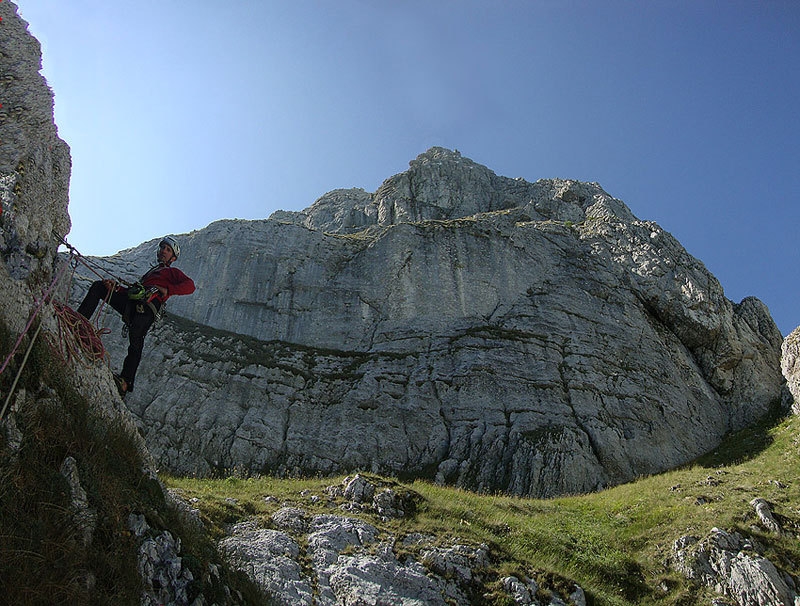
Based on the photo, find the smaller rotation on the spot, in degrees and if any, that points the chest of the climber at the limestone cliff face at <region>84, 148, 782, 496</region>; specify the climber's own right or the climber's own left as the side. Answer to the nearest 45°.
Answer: approximately 180°

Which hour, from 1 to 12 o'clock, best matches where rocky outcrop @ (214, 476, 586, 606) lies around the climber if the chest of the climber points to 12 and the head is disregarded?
The rocky outcrop is roughly at 8 o'clock from the climber.

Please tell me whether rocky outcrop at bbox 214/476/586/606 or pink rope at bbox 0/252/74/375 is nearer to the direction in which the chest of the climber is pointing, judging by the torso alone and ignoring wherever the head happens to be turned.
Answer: the pink rope

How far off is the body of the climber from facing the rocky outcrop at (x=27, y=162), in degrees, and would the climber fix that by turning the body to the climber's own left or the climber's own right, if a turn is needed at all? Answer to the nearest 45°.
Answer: approximately 45° to the climber's own right

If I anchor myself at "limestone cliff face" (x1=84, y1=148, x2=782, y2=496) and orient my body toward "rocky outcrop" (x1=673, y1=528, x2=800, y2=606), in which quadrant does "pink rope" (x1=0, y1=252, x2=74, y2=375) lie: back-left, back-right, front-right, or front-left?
front-right

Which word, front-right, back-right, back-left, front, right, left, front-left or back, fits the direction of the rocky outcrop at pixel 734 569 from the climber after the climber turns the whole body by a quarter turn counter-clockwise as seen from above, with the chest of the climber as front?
front-left

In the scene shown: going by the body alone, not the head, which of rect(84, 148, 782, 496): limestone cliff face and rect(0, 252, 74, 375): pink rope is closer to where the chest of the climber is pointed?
the pink rope

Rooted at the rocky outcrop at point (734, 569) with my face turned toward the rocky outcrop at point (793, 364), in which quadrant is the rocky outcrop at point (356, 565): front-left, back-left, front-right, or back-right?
back-left

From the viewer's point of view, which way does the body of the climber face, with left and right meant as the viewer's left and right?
facing the viewer and to the left of the viewer
